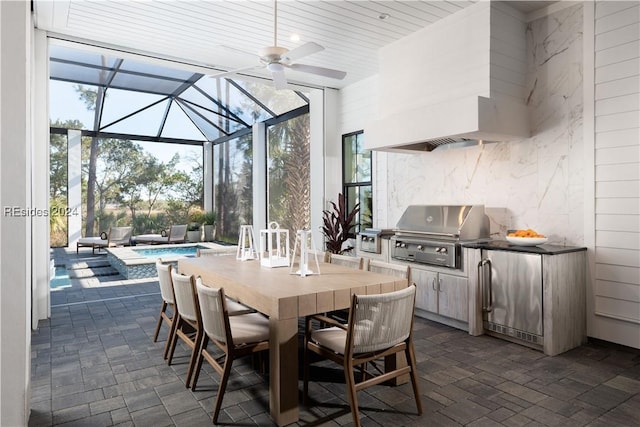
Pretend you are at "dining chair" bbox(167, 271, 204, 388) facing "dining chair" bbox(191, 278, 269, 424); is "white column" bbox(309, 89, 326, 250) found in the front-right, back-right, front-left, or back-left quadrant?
back-left

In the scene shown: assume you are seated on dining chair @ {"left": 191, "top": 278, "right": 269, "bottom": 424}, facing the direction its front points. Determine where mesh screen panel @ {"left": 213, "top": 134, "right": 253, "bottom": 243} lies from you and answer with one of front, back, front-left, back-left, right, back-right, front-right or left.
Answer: front-left

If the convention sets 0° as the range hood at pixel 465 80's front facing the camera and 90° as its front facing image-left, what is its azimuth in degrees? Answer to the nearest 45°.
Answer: approximately 45°

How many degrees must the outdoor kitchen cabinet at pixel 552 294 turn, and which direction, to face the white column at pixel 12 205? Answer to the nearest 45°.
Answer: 0° — it already faces it

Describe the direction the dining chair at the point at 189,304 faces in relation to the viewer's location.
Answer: facing away from the viewer and to the right of the viewer

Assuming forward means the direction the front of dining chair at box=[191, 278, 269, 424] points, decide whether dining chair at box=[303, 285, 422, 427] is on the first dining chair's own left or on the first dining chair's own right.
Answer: on the first dining chair's own right

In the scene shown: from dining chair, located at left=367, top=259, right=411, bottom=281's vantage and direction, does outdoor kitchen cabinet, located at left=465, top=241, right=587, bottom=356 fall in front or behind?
behind

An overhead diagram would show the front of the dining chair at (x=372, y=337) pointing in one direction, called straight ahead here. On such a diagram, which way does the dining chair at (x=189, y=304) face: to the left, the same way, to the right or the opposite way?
to the right

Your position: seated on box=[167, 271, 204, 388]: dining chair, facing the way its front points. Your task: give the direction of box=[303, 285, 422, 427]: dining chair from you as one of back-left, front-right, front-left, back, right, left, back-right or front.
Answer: right

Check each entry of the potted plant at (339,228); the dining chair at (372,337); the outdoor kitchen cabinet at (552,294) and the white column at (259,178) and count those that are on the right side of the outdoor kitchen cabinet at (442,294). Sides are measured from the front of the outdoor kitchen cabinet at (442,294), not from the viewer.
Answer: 2

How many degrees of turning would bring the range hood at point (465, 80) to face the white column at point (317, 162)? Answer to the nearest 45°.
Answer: approximately 90° to its right

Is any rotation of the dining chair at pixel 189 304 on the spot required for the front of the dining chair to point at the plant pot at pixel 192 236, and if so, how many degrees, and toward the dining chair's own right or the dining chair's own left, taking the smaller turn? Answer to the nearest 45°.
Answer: approximately 45° to the dining chair's own left

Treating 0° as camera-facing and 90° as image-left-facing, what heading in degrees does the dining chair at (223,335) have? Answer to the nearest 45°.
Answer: approximately 225°

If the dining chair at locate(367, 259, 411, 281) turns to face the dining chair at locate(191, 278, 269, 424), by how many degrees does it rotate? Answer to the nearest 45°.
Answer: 0° — it already faces it
